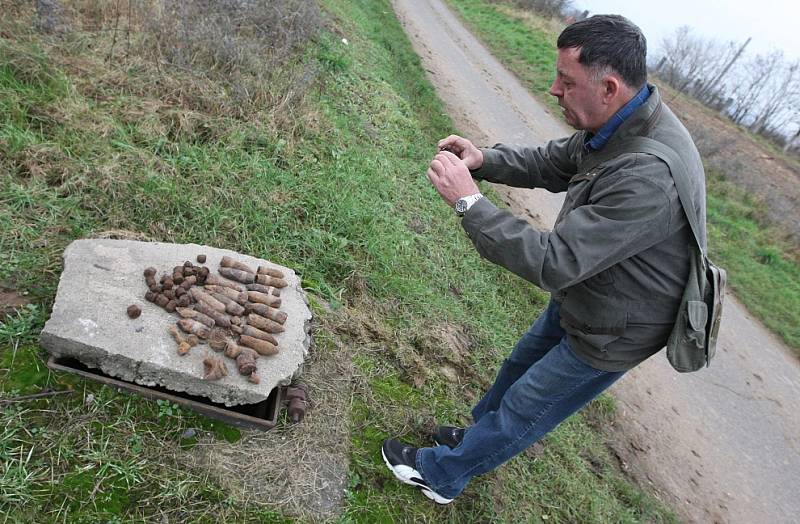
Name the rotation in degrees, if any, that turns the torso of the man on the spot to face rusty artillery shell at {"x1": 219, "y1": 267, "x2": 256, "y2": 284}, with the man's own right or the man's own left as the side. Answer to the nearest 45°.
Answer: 0° — they already face it

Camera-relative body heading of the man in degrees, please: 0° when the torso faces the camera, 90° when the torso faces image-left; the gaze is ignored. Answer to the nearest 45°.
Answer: approximately 90°

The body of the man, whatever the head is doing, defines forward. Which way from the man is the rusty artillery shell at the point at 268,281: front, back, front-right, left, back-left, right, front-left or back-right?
front

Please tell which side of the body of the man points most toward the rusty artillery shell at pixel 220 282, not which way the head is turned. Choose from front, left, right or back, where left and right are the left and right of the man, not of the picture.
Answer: front

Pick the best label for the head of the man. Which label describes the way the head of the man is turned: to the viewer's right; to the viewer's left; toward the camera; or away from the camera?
to the viewer's left

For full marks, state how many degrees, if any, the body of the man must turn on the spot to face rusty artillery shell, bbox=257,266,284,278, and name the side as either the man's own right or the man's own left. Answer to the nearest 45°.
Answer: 0° — they already face it

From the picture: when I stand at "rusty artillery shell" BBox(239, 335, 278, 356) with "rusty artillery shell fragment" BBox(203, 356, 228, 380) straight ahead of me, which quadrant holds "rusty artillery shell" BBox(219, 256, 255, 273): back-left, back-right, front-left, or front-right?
back-right
